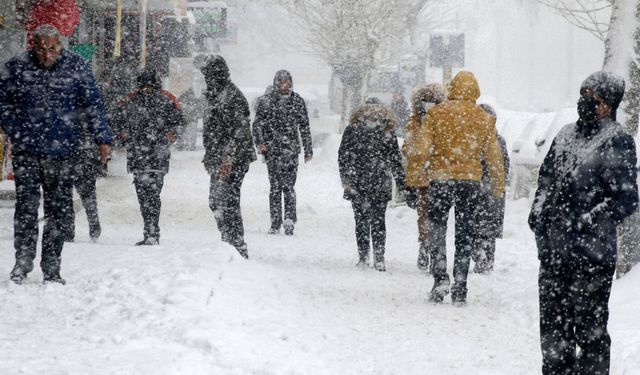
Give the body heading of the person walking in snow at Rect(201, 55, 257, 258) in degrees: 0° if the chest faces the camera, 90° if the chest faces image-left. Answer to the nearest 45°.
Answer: approximately 90°

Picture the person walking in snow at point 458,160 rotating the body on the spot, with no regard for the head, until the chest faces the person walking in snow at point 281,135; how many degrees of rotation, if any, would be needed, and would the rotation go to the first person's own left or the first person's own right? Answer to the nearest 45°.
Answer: approximately 45° to the first person's own left

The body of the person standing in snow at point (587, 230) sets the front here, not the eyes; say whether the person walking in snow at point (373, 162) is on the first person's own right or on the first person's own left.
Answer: on the first person's own right

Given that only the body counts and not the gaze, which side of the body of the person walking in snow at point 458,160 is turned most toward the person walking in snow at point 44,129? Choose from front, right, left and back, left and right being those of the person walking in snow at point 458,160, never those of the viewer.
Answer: left

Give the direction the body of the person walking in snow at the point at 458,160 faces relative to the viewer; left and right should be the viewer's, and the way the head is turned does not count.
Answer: facing away from the viewer

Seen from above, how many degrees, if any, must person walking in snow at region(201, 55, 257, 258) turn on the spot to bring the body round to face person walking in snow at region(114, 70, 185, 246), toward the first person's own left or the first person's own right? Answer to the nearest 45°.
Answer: approximately 45° to the first person's own right

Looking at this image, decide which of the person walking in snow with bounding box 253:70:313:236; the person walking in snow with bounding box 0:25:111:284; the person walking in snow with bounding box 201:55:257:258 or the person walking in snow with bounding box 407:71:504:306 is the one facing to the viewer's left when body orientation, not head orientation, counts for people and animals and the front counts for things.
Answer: the person walking in snow with bounding box 201:55:257:258
